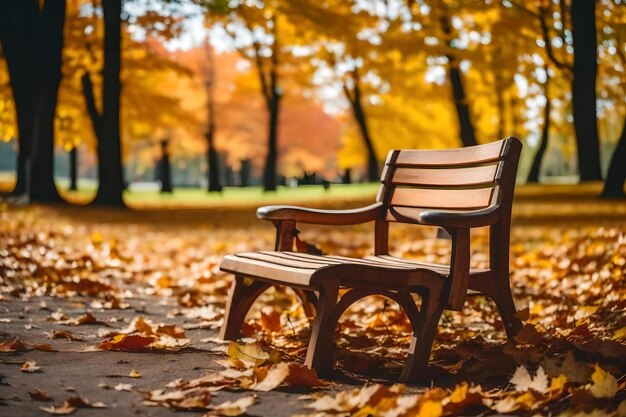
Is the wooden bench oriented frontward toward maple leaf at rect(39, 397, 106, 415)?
yes

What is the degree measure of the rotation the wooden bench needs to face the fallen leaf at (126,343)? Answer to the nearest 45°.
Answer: approximately 45° to its right

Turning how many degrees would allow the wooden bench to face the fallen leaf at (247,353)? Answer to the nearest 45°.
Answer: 0° — it already faces it

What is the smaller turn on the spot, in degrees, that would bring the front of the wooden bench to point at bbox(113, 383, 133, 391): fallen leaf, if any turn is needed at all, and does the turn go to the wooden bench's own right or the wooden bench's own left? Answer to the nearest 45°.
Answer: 0° — it already faces it

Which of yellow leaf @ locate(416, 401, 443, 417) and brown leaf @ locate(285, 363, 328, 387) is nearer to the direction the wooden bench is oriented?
the brown leaf

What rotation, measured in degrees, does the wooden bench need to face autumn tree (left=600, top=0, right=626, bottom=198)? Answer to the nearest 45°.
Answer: approximately 135° to its right

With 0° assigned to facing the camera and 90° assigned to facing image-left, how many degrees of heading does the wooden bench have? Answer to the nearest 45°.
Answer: approximately 45°

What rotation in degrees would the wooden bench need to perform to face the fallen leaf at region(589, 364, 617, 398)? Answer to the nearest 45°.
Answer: approximately 90° to its left

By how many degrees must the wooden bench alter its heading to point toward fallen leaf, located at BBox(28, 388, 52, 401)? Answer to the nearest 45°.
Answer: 0° — it already faces it

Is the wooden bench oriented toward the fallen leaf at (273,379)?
yes

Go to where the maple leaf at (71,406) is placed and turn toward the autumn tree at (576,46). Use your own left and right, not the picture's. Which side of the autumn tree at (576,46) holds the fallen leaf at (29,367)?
left
